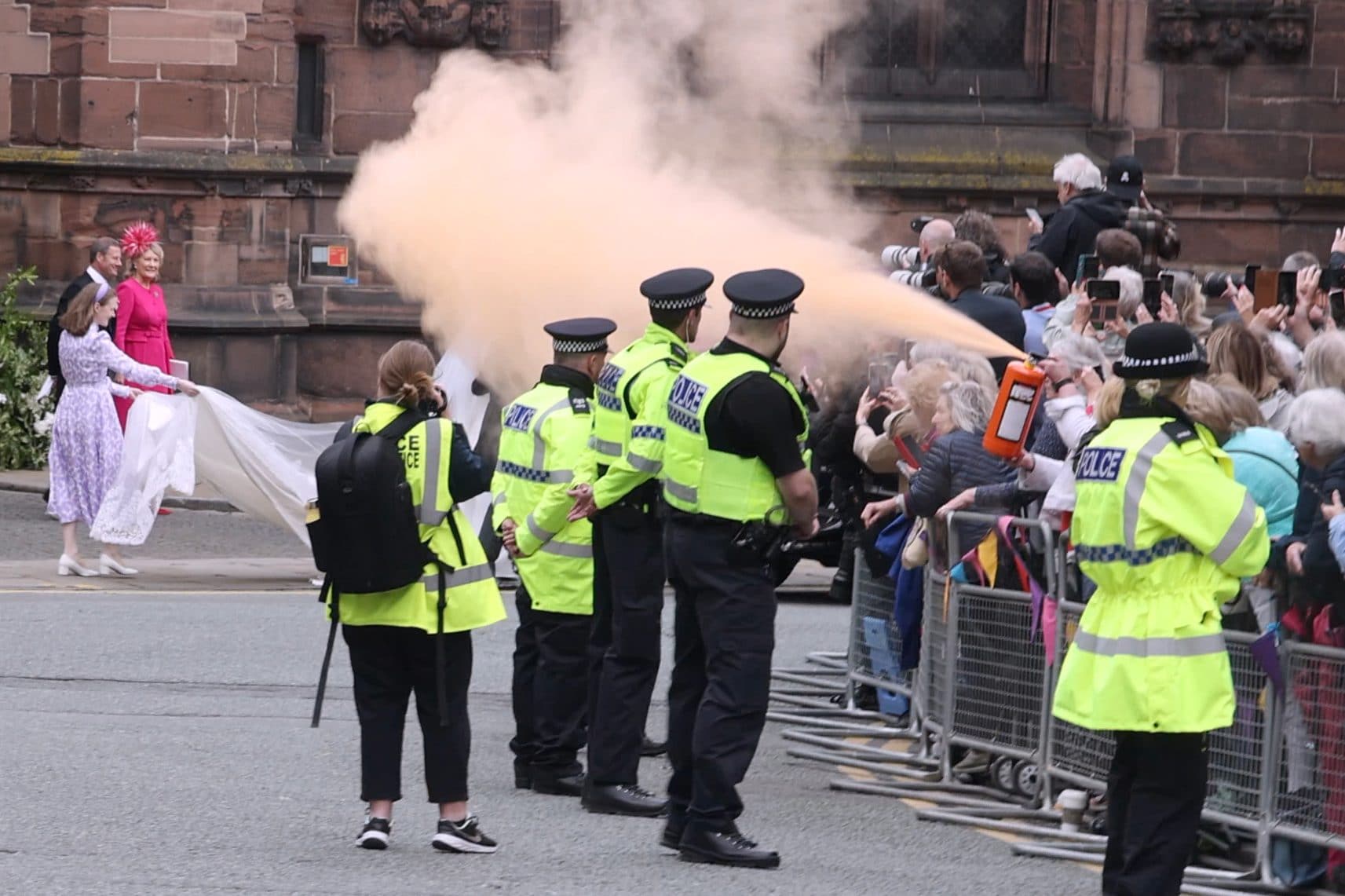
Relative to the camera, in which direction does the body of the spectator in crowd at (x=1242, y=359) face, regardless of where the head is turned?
to the viewer's left

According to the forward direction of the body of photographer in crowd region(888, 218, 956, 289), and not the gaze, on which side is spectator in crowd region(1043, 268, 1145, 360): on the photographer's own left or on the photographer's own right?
on the photographer's own left

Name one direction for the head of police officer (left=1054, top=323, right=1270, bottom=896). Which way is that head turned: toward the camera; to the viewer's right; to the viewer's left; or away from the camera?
away from the camera

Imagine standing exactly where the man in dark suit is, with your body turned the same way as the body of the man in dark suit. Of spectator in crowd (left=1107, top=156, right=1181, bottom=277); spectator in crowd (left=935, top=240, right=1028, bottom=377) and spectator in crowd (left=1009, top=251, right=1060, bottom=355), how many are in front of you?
3

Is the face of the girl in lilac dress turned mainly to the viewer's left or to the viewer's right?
to the viewer's right

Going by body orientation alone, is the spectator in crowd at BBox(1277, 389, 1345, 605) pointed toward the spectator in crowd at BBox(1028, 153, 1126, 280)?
no

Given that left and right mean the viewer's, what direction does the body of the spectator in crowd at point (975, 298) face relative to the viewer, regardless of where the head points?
facing away from the viewer and to the left of the viewer

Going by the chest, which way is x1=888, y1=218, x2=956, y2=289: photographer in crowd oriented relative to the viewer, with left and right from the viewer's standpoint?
facing to the left of the viewer

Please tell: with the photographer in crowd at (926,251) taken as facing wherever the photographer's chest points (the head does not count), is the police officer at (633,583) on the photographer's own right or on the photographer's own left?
on the photographer's own left

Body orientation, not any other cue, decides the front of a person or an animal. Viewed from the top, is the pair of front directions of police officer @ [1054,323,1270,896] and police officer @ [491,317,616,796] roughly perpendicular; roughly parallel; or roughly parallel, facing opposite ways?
roughly parallel

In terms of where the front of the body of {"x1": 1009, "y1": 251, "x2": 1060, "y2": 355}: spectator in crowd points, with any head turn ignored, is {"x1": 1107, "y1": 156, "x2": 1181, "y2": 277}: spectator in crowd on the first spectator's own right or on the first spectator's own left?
on the first spectator's own right

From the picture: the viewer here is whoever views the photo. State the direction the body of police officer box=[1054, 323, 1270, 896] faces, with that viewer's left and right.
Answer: facing away from the viewer and to the right of the viewer

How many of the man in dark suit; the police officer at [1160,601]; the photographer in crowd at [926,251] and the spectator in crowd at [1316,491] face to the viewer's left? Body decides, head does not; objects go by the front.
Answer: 2

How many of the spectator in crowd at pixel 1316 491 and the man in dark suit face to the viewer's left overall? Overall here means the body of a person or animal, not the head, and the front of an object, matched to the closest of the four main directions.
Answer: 1

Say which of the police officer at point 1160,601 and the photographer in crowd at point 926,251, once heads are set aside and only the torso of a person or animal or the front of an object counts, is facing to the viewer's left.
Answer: the photographer in crowd

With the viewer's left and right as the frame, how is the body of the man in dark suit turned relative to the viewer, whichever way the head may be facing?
facing the viewer and to the right of the viewer

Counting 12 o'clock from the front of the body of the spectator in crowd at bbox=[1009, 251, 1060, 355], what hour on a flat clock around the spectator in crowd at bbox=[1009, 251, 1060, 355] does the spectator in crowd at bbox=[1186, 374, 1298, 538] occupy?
the spectator in crowd at bbox=[1186, 374, 1298, 538] is roughly at 7 o'clock from the spectator in crowd at bbox=[1009, 251, 1060, 355].

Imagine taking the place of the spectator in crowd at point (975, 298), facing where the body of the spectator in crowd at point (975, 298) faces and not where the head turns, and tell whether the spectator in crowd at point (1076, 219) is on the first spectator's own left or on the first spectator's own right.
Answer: on the first spectator's own right

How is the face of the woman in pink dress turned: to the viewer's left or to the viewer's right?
to the viewer's right

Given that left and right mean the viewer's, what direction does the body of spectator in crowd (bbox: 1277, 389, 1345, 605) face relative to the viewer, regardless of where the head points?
facing to the left of the viewer

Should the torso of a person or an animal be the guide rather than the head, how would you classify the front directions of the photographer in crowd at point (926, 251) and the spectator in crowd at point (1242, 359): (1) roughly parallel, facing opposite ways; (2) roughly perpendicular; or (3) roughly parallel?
roughly parallel
